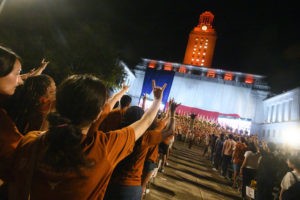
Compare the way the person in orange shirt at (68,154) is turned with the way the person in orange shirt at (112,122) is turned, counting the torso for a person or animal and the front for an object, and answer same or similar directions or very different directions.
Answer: same or similar directions

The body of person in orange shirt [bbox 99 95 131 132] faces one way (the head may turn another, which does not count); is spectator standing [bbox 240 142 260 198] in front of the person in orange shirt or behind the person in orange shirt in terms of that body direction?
in front

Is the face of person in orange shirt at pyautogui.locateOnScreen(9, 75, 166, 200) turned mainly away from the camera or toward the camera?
away from the camera

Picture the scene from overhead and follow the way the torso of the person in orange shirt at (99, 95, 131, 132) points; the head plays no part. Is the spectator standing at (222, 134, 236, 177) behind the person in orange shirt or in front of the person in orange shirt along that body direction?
in front

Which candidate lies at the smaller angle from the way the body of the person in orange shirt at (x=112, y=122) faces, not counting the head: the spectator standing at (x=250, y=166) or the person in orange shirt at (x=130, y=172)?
the spectator standing

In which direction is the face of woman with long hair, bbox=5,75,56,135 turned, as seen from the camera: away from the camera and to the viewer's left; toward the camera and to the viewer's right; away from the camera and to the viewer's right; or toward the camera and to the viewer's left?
away from the camera and to the viewer's right

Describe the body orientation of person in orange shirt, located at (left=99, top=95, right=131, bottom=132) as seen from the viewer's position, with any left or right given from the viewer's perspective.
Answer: facing away from the viewer and to the right of the viewer

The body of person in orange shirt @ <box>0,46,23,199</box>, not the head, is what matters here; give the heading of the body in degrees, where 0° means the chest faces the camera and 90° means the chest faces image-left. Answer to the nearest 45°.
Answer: approximately 270°

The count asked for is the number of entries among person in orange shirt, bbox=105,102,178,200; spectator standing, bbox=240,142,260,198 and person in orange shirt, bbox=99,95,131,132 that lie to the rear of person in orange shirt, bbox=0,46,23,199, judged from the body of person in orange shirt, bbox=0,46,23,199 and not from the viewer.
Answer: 0

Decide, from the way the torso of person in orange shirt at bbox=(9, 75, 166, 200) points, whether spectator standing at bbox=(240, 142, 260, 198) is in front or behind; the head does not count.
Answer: in front

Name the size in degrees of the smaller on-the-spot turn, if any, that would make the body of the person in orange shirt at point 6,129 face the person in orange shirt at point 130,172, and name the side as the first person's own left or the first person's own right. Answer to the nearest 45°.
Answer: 0° — they already face them

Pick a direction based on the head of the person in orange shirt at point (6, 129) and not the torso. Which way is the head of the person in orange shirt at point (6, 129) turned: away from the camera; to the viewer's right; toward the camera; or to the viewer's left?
to the viewer's right

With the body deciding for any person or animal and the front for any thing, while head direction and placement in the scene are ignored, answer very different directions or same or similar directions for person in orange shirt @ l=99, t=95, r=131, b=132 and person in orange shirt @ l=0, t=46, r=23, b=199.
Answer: same or similar directions

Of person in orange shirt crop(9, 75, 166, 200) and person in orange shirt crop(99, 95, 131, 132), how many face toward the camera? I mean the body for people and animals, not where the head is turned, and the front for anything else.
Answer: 0

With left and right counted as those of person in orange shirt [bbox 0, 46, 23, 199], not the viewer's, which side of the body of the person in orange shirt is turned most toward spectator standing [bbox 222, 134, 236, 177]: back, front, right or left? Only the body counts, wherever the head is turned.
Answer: front

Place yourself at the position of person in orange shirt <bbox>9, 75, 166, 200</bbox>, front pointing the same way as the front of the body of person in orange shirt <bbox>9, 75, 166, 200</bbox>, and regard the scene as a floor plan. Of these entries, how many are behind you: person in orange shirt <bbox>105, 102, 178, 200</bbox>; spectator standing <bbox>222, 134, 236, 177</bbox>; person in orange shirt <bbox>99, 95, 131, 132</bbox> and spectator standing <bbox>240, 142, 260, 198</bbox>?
0
